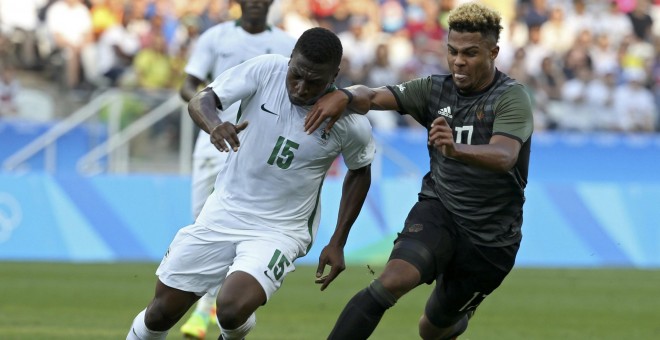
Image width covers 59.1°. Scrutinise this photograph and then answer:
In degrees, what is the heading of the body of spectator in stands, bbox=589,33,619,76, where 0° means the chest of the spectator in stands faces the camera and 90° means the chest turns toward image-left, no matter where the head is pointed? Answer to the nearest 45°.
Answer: approximately 0°

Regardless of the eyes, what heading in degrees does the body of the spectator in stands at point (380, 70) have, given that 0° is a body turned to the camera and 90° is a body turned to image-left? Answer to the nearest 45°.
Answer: approximately 0°

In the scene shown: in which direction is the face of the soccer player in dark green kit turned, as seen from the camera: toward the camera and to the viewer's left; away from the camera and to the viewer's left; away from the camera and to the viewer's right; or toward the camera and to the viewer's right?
toward the camera and to the viewer's left

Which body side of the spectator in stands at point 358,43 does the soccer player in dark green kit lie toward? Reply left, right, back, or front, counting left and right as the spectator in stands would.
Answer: front

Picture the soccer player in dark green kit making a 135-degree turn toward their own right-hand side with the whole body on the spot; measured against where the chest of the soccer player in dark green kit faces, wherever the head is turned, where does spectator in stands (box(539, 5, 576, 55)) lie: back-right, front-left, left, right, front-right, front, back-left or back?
front

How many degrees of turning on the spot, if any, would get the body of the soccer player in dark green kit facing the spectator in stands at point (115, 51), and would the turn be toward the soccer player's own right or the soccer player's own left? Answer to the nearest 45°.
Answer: approximately 90° to the soccer player's own right

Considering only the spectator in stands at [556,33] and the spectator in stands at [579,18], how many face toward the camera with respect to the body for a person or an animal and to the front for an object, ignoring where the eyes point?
2

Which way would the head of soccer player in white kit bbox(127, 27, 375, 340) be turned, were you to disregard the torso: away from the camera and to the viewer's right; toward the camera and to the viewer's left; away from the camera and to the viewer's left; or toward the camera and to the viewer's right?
toward the camera and to the viewer's left

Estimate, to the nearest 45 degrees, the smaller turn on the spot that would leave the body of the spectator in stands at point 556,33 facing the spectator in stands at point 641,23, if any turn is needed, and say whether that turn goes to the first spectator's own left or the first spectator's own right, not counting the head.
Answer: approximately 135° to the first spectator's own left

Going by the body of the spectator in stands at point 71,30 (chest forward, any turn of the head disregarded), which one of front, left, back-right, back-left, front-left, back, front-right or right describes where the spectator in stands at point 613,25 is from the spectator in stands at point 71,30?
left

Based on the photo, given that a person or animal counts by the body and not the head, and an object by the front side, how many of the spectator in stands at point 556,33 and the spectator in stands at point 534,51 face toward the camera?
2
